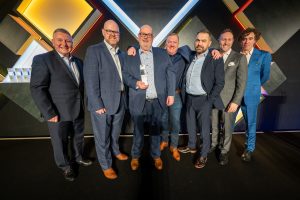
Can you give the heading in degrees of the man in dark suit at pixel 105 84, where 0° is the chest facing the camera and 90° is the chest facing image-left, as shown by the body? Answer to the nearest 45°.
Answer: approximately 315°

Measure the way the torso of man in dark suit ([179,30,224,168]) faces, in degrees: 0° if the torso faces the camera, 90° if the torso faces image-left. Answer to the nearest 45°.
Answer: approximately 45°

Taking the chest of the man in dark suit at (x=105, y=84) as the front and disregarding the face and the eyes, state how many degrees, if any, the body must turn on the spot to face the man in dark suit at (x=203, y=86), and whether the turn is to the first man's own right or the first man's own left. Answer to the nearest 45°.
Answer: approximately 45° to the first man's own left

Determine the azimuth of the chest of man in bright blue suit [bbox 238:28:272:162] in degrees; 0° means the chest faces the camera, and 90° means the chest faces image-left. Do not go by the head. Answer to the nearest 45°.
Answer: approximately 45°

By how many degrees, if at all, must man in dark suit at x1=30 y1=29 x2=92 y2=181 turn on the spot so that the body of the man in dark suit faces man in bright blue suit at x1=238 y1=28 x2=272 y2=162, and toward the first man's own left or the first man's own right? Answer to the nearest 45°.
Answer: approximately 45° to the first man's own left
